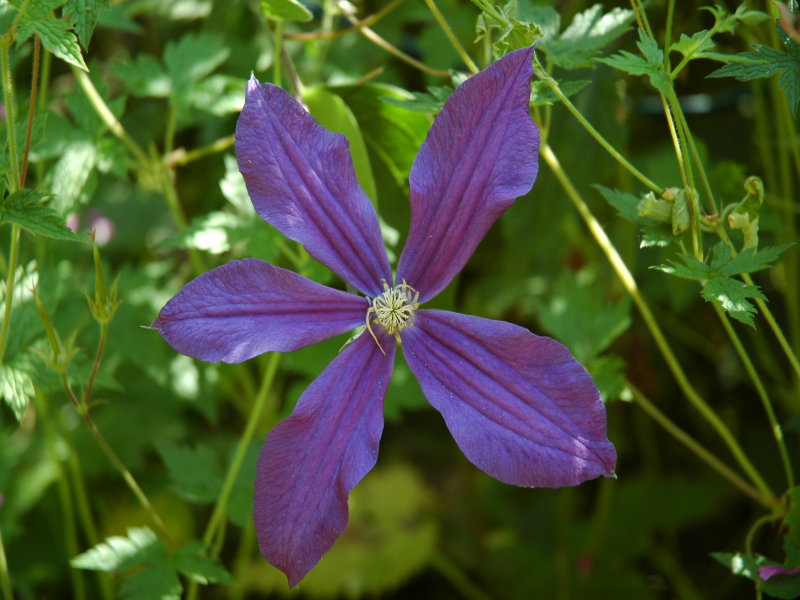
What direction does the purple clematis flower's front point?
toward the camera

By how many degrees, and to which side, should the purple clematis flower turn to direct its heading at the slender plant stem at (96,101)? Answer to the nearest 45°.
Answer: approximately 135° to its right
